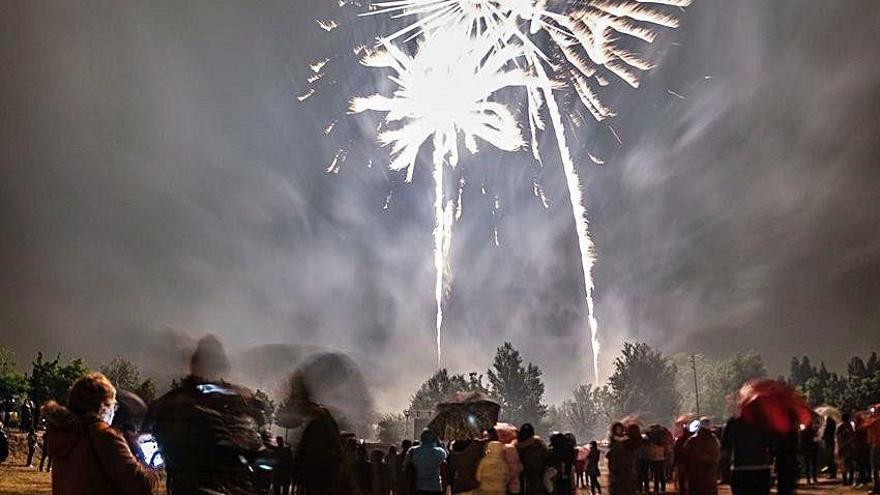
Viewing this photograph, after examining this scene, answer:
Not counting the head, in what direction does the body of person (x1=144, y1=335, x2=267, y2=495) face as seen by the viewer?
away from the camera

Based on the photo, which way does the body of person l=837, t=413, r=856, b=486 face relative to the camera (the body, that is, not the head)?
away from the camera

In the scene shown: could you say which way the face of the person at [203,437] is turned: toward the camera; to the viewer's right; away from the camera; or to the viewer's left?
away from the camera

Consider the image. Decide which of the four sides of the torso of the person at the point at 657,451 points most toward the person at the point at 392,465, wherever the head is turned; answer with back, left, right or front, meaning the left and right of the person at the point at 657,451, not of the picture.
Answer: left

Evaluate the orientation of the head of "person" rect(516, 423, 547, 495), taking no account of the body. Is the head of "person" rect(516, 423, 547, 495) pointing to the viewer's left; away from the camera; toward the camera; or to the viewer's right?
away from the camera

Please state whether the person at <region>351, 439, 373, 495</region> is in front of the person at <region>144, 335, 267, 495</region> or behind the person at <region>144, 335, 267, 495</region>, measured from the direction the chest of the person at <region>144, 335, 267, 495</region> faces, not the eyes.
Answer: in front

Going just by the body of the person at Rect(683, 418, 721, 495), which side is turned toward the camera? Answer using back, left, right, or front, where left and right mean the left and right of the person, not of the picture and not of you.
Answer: back

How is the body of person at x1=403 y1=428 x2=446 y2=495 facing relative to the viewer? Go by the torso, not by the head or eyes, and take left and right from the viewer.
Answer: facing away from the viewer

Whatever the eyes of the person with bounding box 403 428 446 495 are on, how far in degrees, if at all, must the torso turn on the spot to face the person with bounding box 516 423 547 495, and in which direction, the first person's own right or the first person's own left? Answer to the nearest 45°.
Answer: approximately 90° to the first person's own right
